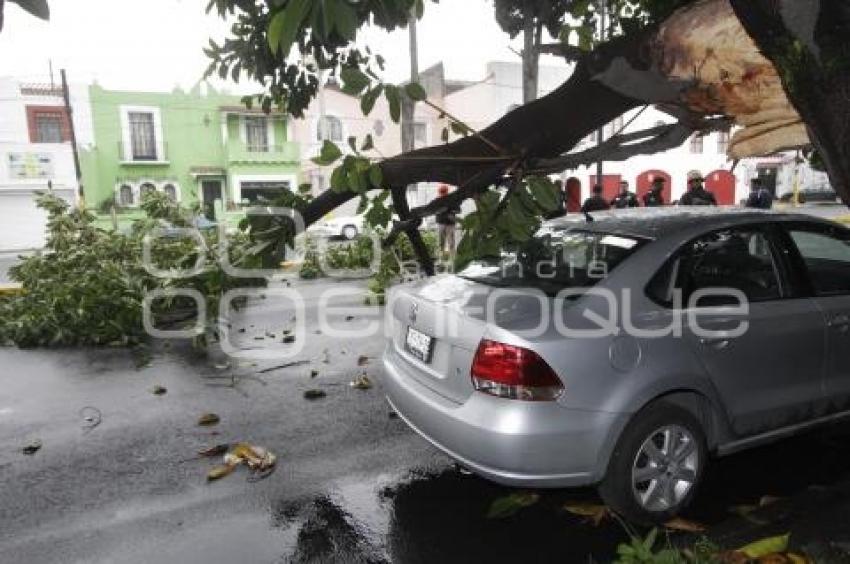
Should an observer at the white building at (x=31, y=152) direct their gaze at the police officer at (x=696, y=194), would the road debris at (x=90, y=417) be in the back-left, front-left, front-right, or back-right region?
front-right

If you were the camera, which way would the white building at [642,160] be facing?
facing the viewer

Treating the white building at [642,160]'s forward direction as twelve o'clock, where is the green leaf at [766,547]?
The green leaf is roughly at 12 o'clock from the white building.

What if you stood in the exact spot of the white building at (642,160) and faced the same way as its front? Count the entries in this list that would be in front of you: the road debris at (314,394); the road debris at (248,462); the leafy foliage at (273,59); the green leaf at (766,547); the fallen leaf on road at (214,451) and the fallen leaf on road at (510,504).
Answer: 6

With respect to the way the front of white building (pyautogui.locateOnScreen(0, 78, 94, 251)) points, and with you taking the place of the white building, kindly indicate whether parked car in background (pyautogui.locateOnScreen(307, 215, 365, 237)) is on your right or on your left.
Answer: on your left

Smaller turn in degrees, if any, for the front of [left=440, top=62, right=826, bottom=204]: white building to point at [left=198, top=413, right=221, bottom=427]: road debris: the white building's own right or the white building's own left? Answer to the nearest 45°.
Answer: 0° — it already faces it

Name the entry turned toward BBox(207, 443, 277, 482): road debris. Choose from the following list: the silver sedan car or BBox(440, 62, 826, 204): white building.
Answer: the white building

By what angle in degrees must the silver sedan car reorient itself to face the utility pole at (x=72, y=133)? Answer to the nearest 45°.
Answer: approximately 90° to its left

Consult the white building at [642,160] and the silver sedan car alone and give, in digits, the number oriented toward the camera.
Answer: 1

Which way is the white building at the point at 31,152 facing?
toward the camera

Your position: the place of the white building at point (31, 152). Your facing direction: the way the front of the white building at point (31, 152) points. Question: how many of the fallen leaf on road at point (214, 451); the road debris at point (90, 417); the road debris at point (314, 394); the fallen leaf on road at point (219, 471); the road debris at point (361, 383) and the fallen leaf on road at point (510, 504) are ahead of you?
6

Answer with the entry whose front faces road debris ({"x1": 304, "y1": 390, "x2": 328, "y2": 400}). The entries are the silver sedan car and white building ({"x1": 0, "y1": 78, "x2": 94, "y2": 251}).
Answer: the white building

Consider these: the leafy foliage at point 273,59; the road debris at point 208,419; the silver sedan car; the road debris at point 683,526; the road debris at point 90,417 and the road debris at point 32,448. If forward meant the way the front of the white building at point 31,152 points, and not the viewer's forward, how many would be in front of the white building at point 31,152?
6

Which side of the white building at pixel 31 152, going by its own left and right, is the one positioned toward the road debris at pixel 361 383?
front

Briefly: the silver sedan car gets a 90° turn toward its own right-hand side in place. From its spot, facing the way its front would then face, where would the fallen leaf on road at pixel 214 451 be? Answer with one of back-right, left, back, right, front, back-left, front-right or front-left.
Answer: back-right

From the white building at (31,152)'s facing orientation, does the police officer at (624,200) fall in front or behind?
in front

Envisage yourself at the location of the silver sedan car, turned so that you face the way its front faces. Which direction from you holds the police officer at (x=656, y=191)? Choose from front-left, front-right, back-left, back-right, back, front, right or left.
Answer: front-left

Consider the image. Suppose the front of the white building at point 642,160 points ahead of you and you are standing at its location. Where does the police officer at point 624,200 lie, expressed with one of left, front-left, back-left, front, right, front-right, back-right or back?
front

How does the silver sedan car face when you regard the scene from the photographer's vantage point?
facing away from the viewer and to the right of the viewer
